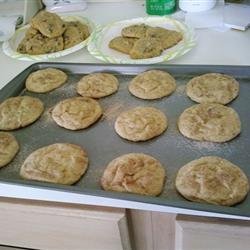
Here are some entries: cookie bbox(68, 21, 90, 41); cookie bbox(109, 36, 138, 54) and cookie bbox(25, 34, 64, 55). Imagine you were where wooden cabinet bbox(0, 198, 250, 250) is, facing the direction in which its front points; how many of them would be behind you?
3

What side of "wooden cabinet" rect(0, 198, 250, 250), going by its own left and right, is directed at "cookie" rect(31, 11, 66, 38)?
back

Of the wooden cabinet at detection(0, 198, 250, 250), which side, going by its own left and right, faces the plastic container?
back

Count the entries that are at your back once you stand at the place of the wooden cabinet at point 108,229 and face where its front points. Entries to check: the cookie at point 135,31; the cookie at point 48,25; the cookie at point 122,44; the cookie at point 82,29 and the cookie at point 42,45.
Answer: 5

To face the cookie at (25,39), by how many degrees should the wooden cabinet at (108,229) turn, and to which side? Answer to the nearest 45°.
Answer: approximately 180°

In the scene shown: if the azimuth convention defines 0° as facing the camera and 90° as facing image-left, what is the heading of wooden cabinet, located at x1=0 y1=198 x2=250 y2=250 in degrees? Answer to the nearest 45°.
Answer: approximately 0°

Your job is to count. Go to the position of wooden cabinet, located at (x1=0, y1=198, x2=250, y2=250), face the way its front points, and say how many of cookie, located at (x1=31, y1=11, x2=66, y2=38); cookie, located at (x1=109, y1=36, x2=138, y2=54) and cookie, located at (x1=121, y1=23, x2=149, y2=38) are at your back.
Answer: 3

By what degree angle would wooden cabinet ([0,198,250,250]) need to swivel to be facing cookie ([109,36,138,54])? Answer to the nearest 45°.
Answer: approximately 180°

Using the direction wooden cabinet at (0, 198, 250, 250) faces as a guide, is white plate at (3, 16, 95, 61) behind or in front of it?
behind
